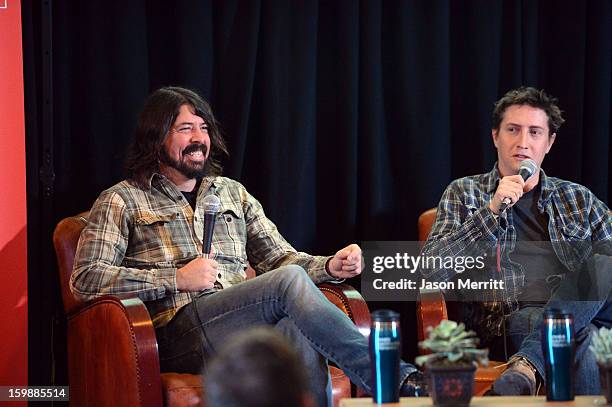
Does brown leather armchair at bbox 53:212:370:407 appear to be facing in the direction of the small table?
yes

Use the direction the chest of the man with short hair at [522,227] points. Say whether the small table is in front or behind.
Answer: in front

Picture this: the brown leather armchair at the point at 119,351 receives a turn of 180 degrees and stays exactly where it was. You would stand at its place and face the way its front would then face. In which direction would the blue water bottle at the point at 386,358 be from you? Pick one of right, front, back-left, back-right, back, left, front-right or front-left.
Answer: back

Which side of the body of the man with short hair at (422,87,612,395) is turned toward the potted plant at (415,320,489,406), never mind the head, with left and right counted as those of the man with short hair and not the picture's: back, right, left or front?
front

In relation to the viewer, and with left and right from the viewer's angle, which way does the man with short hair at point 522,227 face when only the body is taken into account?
facing the viewer

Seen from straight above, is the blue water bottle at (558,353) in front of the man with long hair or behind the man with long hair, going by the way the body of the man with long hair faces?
in front

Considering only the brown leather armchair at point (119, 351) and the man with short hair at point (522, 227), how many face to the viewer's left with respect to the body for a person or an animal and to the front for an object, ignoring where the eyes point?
0

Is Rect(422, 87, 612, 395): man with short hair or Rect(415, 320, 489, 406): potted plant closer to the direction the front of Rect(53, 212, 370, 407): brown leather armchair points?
the potted plant

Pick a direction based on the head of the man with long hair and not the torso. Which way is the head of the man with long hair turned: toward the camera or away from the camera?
toward the camera

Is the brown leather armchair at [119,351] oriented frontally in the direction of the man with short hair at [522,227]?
no

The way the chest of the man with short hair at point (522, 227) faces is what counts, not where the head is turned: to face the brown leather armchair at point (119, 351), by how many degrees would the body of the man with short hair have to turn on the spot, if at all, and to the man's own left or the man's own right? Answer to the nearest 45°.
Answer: approximately 45° to the man's own right

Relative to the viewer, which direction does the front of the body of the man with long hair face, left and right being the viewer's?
facing the viewer and to the right of the viewer

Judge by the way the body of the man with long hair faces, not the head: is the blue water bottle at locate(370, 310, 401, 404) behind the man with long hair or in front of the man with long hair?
in front

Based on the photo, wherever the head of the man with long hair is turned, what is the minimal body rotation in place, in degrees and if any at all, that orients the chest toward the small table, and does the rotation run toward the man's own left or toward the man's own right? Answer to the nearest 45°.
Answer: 0° — they already face it

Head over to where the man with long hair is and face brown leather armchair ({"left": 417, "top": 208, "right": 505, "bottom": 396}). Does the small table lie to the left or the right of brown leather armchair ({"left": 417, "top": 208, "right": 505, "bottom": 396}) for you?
right
